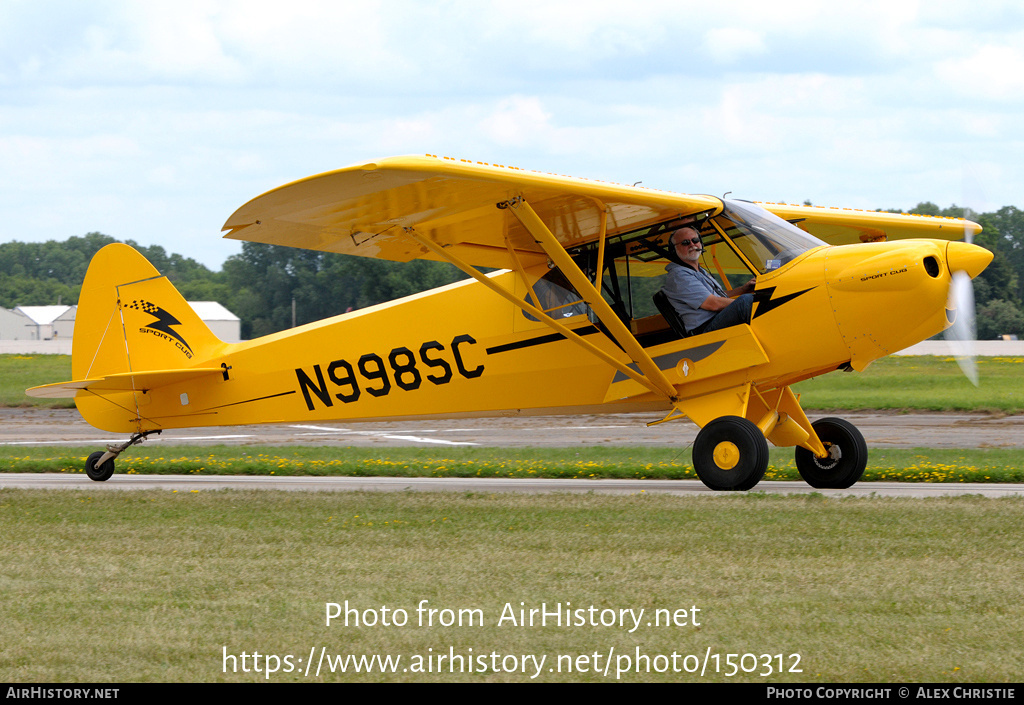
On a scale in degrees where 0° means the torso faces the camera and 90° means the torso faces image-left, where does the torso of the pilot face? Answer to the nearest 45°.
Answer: approximately 270°
